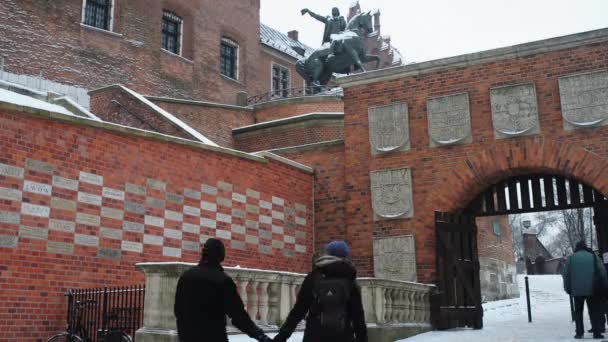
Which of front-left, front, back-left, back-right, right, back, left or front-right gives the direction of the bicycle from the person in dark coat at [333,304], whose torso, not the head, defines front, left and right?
front-left

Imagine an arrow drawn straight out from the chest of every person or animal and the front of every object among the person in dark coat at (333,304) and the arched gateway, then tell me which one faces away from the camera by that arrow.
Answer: the person in dark coat

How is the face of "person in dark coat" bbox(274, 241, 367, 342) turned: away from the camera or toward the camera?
away from the camera

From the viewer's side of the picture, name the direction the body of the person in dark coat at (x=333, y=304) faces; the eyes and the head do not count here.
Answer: away from the camera

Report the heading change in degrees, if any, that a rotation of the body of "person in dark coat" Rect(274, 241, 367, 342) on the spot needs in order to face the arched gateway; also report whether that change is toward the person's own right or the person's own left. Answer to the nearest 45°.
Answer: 0° — they already face it

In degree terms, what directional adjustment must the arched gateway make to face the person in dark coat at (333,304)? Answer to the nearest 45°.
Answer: approximately 45° to its left

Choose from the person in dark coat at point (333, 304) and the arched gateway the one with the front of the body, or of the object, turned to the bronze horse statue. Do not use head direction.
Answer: the person in dark coat

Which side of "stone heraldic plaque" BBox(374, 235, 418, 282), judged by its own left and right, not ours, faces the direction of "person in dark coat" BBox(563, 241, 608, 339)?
left

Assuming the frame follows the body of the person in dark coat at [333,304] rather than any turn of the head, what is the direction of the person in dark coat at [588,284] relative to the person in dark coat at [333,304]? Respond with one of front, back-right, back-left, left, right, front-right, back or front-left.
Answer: front-right

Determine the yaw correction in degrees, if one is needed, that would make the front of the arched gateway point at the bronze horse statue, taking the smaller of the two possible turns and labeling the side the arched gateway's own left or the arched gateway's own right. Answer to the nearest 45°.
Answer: approximately 90° to the arched gateway's own right

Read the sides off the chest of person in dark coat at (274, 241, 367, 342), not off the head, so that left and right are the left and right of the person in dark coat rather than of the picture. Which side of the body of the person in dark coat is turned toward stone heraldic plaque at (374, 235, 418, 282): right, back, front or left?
front
